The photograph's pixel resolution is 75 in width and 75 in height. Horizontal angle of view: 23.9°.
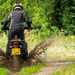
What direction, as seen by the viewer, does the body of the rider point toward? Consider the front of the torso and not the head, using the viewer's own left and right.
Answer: facing away from the viewer
